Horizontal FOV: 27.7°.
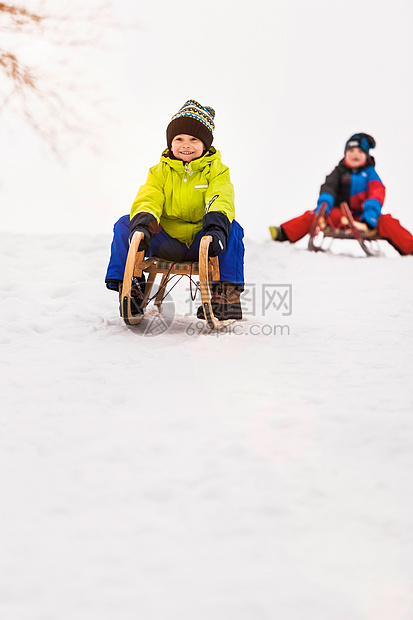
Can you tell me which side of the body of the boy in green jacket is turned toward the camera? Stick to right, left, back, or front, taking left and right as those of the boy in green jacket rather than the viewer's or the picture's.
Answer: front

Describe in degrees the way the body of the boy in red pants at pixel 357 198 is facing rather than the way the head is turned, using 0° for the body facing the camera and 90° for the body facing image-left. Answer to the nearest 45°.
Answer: approximately 0°

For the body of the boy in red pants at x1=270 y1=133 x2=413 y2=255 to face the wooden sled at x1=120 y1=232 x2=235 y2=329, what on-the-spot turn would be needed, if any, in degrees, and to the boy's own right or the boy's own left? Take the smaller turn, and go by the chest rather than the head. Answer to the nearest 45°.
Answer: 0° — they already face it

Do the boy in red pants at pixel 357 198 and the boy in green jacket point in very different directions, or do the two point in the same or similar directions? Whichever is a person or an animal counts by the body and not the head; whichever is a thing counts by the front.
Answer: same or similar directions

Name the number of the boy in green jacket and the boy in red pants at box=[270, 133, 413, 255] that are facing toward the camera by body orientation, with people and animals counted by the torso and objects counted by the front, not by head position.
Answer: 2

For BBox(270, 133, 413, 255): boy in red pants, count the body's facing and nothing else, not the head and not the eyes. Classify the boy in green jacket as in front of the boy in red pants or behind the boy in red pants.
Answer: in front
